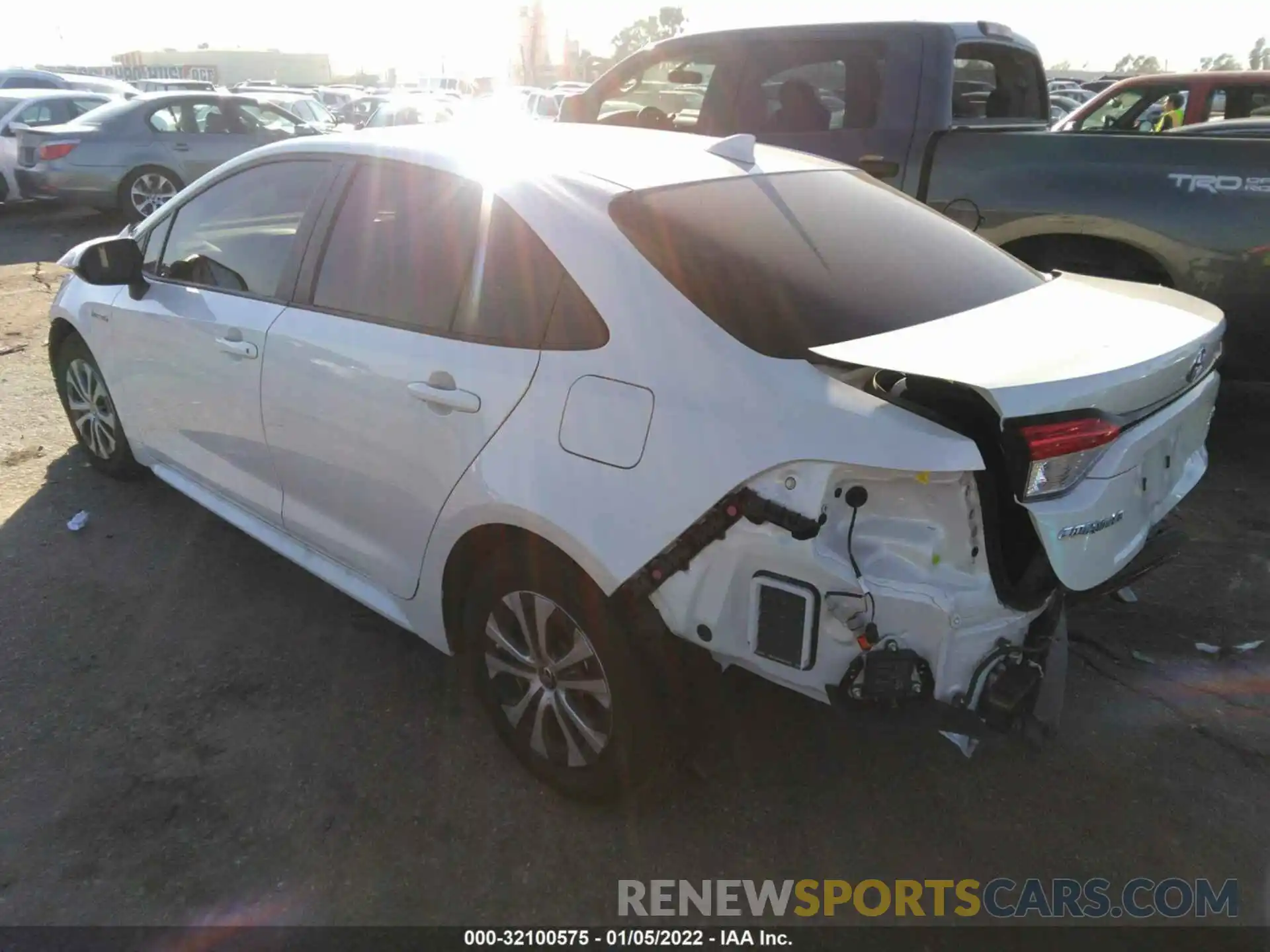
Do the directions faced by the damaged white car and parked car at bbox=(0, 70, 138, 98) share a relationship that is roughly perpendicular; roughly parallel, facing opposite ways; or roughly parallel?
roughly perpendicular

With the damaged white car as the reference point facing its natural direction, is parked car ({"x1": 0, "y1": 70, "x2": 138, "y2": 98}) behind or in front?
in front

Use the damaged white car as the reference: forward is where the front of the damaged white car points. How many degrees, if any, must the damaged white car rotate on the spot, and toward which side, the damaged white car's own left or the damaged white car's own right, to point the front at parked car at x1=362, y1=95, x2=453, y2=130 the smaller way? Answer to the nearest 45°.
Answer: approximately 45° to the damaged white car's own right

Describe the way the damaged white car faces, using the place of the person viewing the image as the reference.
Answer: facing away from the viewer and to the left of the viewer

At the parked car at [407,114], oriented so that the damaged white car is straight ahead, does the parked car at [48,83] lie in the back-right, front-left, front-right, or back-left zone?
back-right

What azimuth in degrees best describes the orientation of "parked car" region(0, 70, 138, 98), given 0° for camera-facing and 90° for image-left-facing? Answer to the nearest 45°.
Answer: approximately 270°

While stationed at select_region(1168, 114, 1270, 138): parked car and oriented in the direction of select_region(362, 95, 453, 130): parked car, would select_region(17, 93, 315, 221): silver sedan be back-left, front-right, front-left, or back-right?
front-left

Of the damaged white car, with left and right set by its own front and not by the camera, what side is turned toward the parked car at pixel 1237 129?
right

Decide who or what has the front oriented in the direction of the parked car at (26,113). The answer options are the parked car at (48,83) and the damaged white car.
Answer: the damaged white car

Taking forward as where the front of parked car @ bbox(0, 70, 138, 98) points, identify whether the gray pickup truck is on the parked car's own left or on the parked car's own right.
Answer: on the parked car's own right

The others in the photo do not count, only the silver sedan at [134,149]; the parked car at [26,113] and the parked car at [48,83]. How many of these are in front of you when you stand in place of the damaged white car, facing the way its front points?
3

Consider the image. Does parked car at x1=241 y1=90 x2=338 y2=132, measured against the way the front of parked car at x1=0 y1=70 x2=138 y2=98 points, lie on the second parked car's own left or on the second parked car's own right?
on the second parked car's own right
